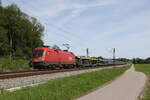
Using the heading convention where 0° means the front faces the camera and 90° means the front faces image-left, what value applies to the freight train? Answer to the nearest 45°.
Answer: approximately 45°
